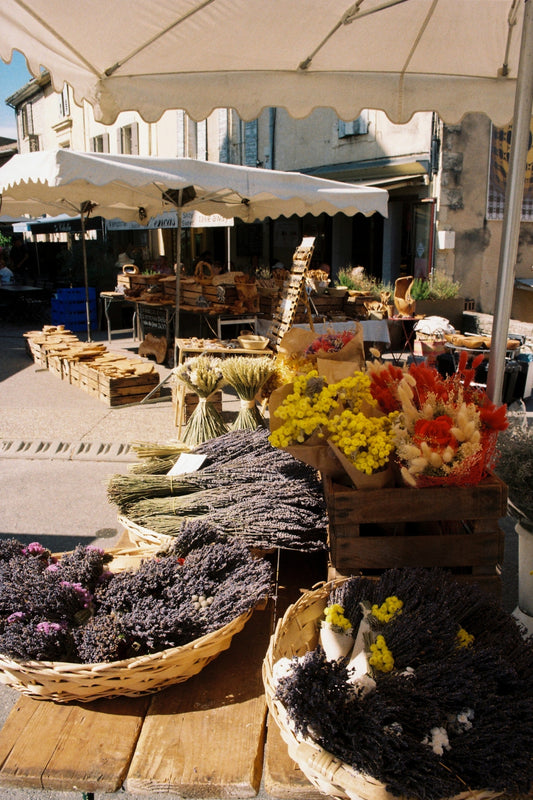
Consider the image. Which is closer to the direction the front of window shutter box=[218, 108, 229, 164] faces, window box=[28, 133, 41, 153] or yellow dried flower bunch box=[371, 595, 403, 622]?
the yellow dried flower bunch

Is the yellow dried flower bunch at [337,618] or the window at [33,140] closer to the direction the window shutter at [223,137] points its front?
the yellow dried flower bunch

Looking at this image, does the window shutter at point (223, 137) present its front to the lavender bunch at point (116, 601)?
yes

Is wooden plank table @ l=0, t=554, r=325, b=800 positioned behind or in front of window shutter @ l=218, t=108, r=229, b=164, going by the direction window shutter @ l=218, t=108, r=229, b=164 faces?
in front

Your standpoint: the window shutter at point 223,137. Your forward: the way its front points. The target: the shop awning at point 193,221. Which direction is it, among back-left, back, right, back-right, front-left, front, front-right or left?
front

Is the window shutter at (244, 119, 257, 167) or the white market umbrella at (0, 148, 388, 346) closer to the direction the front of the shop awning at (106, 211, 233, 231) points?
the white market umbrella

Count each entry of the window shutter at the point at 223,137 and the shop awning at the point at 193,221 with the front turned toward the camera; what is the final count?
2

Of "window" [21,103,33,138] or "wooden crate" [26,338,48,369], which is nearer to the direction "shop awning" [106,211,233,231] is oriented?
the wooden crate

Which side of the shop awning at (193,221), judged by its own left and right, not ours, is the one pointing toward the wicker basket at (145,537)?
front

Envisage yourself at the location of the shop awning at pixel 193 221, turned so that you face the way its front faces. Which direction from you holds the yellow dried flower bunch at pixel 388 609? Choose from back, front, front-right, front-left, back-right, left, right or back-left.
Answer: front

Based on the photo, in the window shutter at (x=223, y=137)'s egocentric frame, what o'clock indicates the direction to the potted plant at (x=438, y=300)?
The potted plant is roughly at 11 o'clock from the window shutter.

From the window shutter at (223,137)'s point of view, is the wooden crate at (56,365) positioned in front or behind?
in front

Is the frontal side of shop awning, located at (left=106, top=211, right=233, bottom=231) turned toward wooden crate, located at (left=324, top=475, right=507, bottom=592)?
yes

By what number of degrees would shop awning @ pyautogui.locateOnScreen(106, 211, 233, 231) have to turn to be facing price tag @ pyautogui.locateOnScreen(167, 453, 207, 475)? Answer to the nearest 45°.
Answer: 0° — it already faces it

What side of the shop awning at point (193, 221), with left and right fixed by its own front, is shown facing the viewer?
front

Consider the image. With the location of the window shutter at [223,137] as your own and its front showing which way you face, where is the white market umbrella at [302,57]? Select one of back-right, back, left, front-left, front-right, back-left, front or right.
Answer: front

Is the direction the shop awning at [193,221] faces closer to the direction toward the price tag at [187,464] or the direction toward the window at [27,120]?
the price tag

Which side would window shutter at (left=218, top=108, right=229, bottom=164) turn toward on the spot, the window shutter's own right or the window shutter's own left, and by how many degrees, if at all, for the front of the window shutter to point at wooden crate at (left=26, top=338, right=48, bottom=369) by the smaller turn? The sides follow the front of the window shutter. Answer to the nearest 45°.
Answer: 0° — it already faces it

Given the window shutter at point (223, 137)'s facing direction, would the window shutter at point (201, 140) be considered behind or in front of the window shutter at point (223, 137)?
behind
